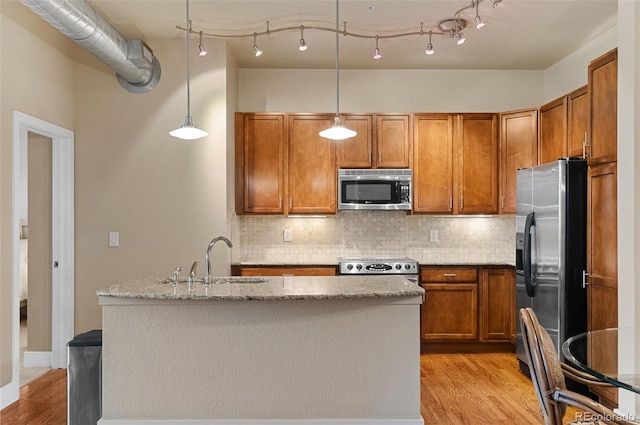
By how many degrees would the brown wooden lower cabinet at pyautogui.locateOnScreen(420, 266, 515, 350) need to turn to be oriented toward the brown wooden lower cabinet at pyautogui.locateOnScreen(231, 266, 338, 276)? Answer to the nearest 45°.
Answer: approximately 90° to its right

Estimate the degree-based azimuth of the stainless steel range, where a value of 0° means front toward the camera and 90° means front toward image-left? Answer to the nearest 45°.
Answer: approximately 0°

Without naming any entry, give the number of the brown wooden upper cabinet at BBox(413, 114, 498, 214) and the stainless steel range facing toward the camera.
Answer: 2

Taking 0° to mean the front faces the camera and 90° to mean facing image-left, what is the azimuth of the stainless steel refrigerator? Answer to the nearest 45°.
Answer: approximately 45°

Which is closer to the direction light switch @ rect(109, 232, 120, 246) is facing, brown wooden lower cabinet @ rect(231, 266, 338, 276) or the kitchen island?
the kitchen island

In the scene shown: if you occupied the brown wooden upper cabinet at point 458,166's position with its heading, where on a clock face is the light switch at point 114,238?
The light switch is roughly at 2 o'clock from the brown wooden upper cabinet.

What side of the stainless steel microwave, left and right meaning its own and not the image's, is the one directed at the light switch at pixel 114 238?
right

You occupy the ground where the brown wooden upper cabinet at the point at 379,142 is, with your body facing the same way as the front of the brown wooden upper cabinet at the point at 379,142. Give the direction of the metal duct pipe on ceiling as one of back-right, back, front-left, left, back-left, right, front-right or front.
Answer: front-right

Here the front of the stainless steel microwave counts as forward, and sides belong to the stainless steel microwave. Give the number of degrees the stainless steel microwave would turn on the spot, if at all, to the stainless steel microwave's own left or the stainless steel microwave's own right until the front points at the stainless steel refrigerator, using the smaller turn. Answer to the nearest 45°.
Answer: approximately 45° to the stainless steel microwave's own left

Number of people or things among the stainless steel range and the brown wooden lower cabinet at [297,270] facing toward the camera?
2

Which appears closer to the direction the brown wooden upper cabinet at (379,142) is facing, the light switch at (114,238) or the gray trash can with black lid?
the gray trash can with black lid

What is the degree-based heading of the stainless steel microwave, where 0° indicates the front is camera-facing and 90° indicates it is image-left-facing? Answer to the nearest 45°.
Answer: approximately 0°

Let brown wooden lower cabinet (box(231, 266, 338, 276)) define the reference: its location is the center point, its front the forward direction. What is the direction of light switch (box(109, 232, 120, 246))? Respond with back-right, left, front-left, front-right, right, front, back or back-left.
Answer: right
